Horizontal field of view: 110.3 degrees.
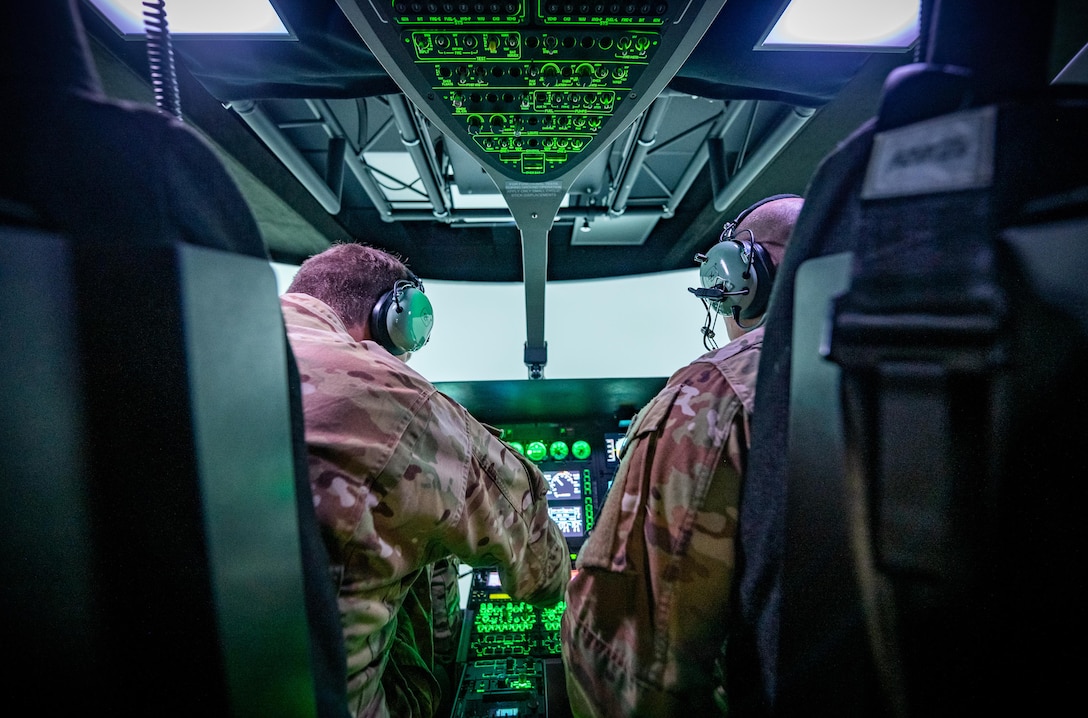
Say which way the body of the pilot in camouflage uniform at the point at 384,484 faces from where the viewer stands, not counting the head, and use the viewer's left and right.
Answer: facing away from the viewer

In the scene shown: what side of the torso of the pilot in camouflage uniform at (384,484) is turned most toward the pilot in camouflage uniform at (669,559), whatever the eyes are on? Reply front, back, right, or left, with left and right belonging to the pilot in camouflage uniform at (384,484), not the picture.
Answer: right
